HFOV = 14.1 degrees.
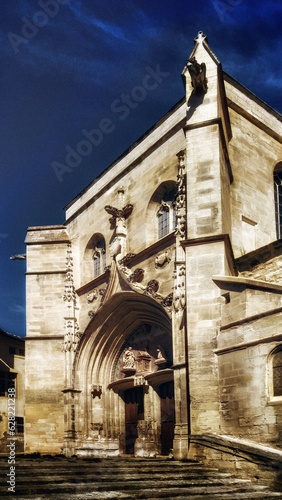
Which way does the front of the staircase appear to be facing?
toward the camera

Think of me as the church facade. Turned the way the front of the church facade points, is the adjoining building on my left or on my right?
on my right

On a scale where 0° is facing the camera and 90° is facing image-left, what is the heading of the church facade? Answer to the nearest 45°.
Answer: approximately 45°

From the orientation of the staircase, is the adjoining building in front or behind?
behind

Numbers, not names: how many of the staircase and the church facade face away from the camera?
0

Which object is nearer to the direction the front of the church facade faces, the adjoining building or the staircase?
the staircase

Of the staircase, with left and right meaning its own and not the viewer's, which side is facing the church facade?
back
